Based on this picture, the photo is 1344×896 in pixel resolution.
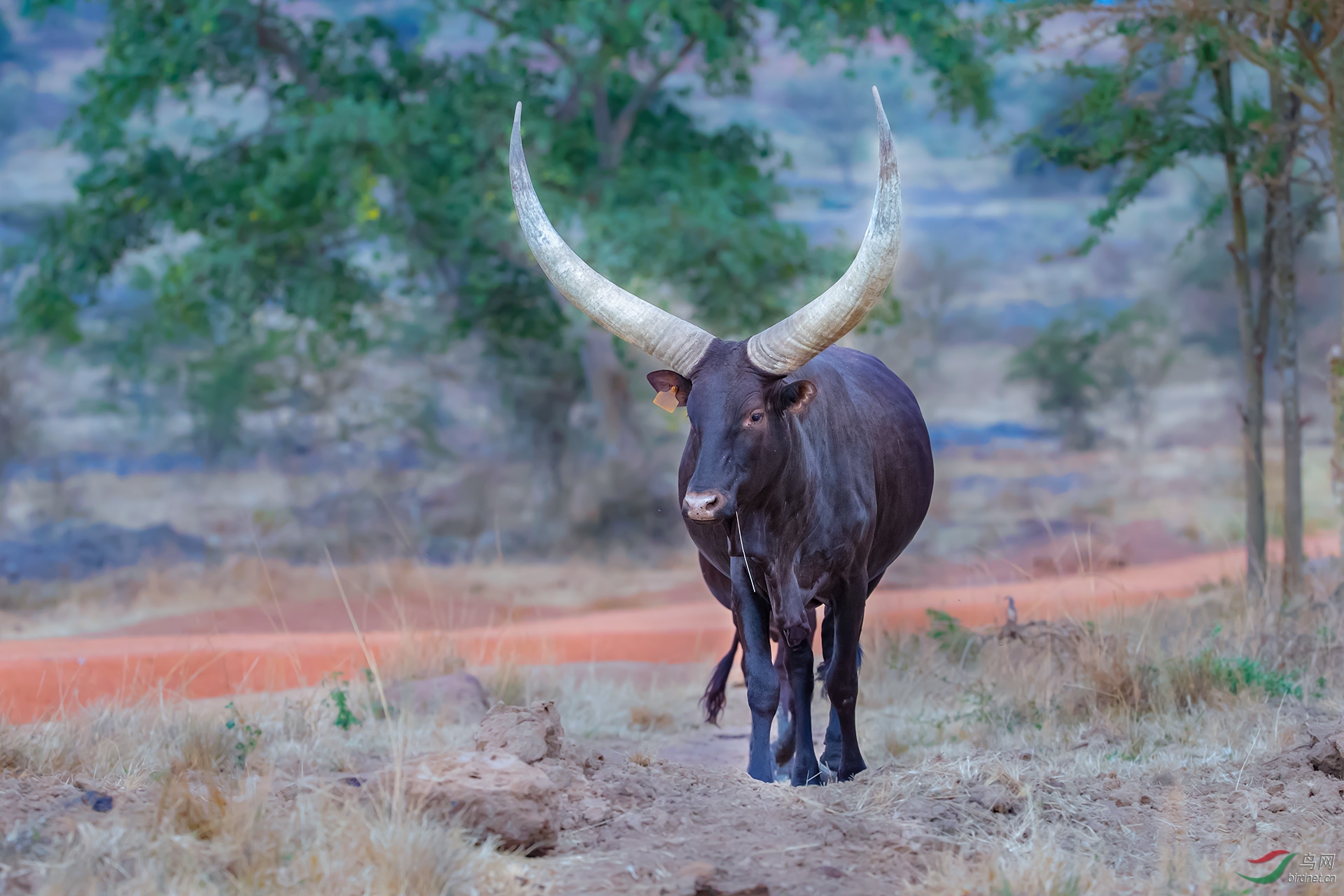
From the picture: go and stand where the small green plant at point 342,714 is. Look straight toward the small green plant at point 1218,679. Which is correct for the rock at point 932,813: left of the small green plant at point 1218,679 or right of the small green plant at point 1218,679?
right

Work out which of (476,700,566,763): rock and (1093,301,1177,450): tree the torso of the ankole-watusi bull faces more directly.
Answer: the rock

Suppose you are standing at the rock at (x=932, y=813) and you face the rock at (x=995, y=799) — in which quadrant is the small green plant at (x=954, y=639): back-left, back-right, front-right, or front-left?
front-left

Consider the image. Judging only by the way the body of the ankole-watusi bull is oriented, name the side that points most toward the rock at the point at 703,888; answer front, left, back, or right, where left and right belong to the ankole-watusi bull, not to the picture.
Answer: front

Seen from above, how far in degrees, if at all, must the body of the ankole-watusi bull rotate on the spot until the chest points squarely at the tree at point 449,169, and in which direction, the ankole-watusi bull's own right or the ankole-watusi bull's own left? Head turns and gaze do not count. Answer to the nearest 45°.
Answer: approximately 180°

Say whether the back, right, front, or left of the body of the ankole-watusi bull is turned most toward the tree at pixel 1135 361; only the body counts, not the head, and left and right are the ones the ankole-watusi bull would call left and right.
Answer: back

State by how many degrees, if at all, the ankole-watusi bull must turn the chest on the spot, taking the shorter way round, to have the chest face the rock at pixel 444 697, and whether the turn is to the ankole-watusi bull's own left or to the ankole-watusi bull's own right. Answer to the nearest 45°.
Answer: approximately 135° to the ankole-watusi bull's own right

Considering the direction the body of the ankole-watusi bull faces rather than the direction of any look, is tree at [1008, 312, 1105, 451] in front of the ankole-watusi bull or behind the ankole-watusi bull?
behind

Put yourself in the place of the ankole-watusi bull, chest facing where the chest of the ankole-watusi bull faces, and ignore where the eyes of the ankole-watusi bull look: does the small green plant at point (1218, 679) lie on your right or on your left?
on your left

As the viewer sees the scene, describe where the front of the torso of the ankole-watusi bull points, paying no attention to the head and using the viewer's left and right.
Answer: facing the viewer

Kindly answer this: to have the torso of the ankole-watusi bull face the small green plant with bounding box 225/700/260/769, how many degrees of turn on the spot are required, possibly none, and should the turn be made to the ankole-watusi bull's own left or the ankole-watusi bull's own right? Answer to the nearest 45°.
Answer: approximately 90° to the ankole-watusi bull's own right

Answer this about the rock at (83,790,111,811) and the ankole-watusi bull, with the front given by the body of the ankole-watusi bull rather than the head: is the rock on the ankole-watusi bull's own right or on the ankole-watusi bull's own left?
on the ankole-watusi bull's own right
